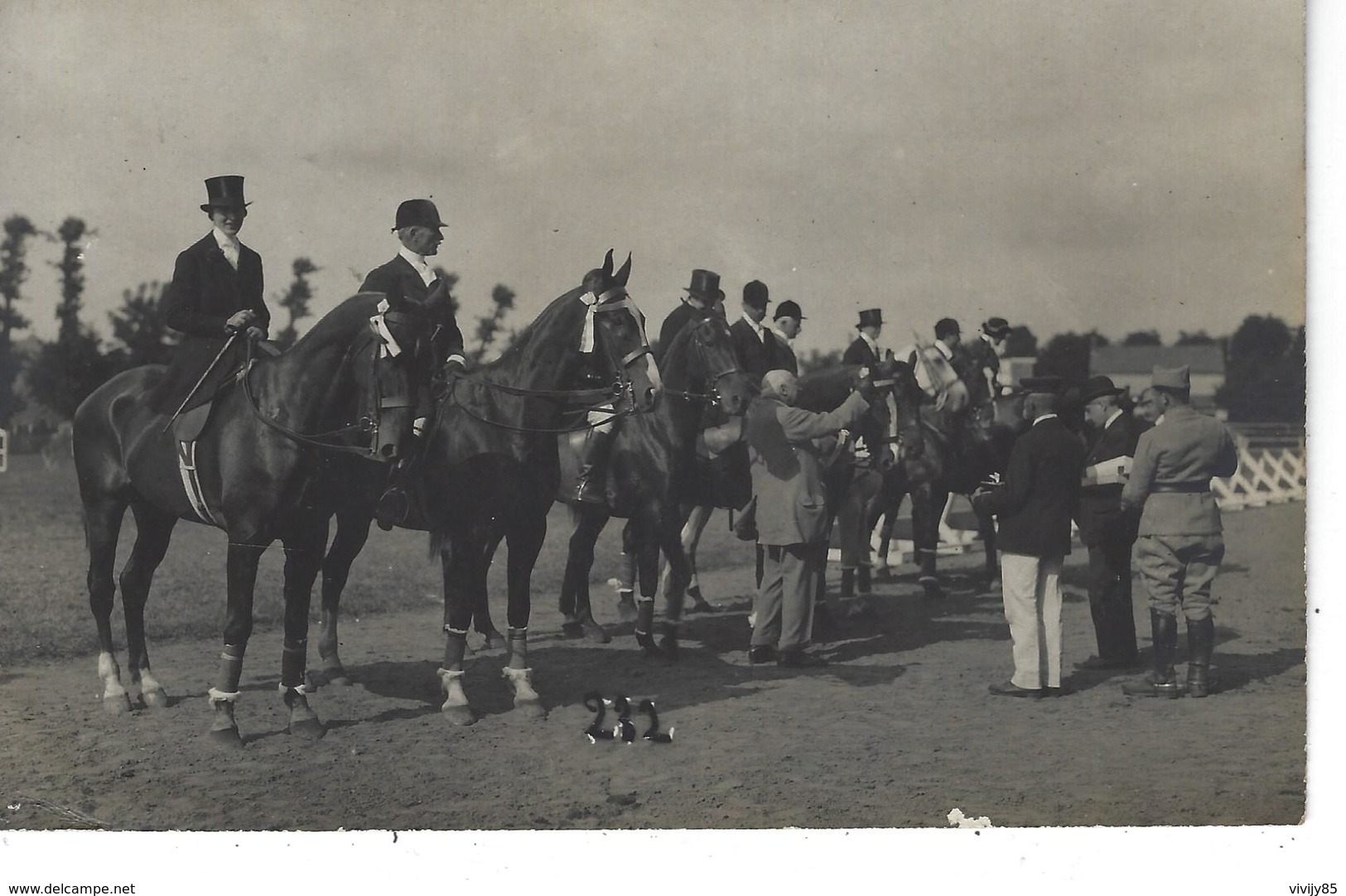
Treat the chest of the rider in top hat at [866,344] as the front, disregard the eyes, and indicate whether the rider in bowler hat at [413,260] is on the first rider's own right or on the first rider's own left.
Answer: on the first rider's own right

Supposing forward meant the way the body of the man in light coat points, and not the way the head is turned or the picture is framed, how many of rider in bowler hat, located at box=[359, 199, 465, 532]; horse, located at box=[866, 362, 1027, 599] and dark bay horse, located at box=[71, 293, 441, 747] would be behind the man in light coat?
2

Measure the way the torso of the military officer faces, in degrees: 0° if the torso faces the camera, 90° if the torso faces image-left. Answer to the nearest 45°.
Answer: approximately 135°

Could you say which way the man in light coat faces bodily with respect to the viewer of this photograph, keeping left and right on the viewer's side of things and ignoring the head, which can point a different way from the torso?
facing away from the viewer and to the right of the viewer

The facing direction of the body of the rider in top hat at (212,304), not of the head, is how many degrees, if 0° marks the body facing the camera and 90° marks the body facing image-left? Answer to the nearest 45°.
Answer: approximately 315°

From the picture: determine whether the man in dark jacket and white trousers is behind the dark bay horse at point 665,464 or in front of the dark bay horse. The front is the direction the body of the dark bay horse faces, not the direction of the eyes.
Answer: in front

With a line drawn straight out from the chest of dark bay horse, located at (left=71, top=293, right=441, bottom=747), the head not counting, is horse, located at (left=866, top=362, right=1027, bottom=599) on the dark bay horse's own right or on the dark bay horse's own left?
on the dark bay horse's own left
